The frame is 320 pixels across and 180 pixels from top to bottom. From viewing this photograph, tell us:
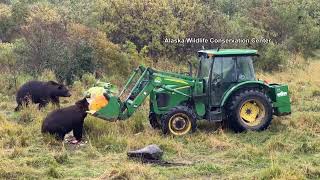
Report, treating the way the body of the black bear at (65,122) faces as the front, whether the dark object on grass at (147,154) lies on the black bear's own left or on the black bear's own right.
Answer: on the black bear's own right

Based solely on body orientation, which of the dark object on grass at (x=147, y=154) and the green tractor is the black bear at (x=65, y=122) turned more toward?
the green tractor

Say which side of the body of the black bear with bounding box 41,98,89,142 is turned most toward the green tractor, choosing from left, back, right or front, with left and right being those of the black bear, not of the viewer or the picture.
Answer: front

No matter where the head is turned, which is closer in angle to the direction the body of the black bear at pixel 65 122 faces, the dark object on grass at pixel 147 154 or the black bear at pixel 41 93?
the dark object on grass

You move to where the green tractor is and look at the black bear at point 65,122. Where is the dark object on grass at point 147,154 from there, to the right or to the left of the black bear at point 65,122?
left

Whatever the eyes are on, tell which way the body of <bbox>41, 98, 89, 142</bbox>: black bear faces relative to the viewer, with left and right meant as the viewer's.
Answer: facing to the right of the viewer
